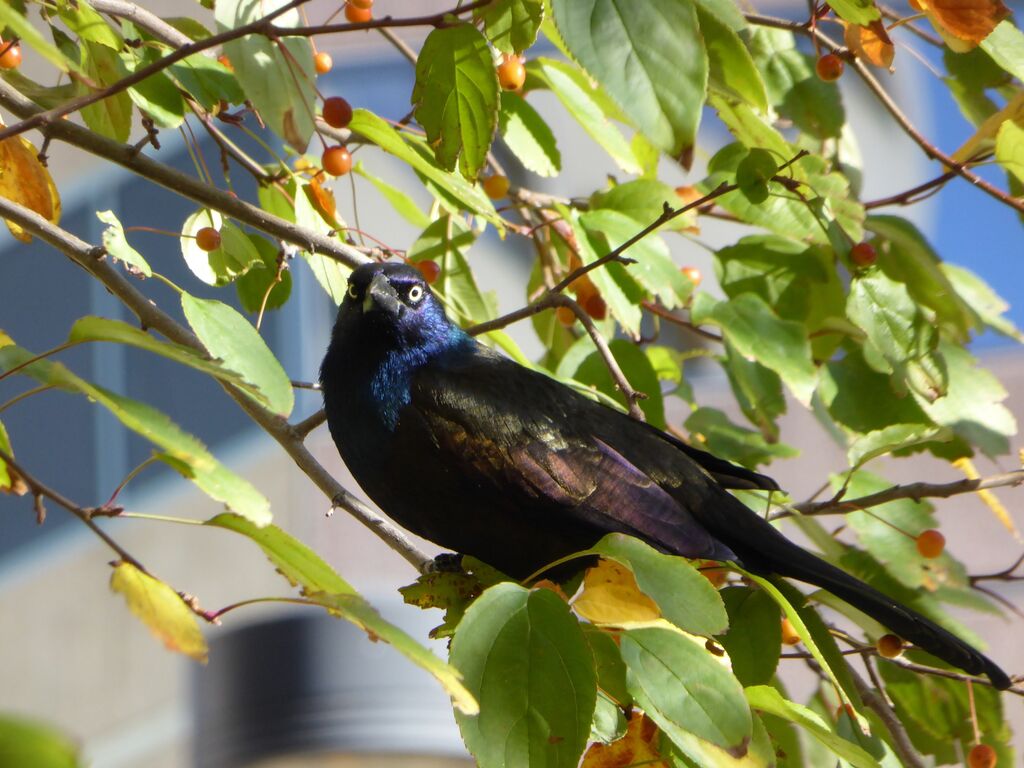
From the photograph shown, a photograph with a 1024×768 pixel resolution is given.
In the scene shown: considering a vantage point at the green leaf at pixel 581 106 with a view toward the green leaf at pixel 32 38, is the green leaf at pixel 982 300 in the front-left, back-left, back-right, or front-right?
back-left

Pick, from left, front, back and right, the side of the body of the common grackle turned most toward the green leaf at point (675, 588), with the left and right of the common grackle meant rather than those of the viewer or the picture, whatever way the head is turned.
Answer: left

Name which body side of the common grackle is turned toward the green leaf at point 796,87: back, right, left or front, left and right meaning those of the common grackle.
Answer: back

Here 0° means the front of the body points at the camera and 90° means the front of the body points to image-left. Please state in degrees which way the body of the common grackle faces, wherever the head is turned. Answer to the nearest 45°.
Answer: approximately 90°
